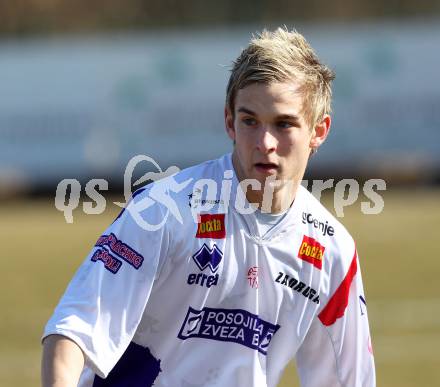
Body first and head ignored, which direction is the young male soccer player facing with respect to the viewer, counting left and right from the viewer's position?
facing the viewer

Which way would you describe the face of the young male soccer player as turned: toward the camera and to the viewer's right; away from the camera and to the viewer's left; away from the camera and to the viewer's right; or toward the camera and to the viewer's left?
toward the camera and to the viewer's left
